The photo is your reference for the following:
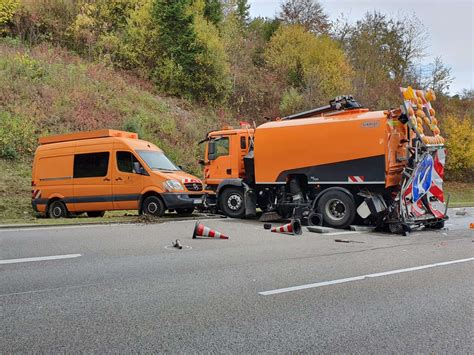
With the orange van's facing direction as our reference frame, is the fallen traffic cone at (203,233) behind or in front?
in front

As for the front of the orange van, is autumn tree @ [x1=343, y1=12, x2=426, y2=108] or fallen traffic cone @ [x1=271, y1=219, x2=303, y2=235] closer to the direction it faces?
the fallen traffic cone

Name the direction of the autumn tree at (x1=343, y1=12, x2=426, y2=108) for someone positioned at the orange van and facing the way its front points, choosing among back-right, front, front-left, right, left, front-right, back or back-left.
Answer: left

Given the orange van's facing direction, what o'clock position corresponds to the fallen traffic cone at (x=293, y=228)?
The fallen traffic cone is roughly at 12 o'clock from the orange van.

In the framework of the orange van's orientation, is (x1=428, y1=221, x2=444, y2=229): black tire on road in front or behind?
in front

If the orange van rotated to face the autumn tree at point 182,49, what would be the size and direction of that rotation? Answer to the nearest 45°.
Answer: approximately 135° to its left

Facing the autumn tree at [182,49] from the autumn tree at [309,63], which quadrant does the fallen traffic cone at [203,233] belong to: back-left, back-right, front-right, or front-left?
front-left

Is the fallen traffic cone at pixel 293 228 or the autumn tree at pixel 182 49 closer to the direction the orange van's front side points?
the fallen traffic cone

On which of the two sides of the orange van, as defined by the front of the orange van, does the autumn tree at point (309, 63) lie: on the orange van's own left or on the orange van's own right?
on the orange van's own left

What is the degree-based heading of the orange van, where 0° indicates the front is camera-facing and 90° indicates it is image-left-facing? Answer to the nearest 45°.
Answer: approximately 315°
